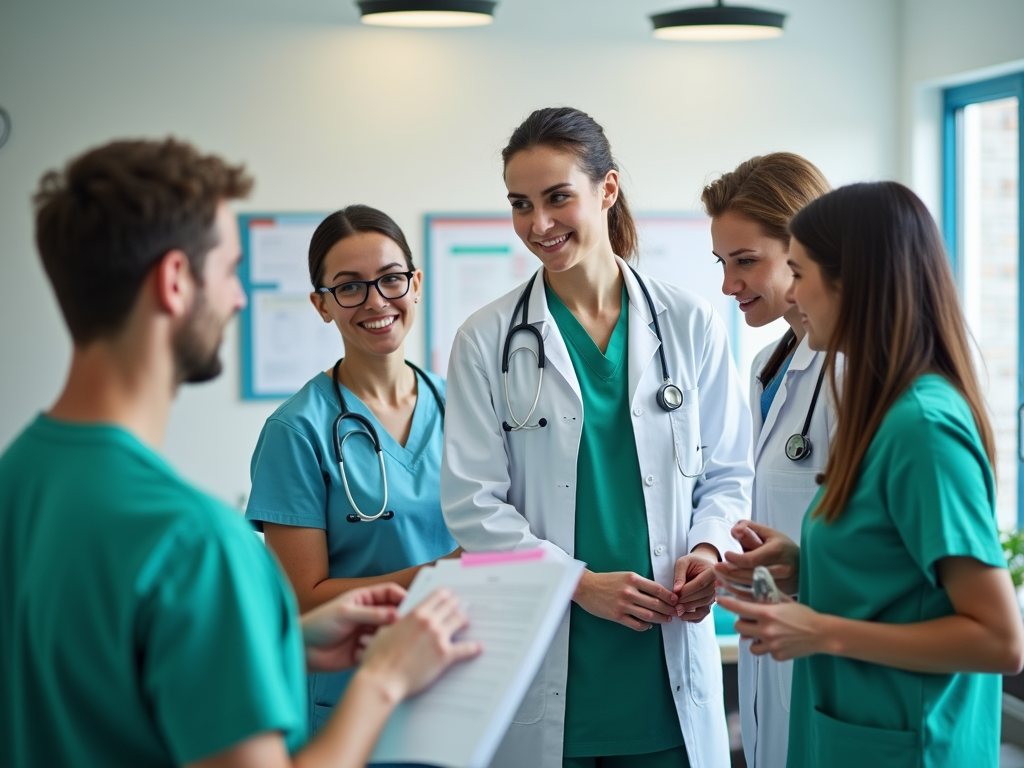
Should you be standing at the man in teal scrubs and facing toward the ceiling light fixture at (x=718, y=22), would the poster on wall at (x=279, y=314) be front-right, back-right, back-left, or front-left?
front-left

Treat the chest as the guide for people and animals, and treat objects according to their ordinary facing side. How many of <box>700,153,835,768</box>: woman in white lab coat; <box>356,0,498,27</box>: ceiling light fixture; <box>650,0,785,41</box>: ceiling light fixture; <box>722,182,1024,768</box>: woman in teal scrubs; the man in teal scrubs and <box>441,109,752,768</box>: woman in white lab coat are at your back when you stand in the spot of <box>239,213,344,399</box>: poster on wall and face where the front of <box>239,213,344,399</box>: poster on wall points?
0

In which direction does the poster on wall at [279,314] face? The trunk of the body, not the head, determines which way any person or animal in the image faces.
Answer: toward the camera

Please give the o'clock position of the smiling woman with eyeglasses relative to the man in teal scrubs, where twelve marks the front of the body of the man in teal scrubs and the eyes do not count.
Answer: The smiling woman with eyeglasses is roughly at 11 o'clock from the man in teal scrubs.

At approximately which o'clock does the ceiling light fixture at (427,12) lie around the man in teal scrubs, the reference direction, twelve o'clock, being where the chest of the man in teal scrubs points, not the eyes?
The ceiling light fixture is roughly at 11 o'clock from the man in teal scrubs.

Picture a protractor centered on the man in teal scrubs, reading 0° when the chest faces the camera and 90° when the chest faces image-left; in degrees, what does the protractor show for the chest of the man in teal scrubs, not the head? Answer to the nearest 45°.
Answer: approximately 225°

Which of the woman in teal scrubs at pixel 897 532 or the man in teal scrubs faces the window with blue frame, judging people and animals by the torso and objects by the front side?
the man in teal scrubs

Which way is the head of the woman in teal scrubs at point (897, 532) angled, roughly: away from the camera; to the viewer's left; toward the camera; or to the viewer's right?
to the viewer's left

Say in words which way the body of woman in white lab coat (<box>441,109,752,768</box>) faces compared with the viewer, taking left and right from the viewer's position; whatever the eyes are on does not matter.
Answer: facing the viewer

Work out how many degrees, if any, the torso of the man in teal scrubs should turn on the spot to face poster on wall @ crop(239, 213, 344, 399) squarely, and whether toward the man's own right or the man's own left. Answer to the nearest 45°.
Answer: approximately 45° to the man's own left

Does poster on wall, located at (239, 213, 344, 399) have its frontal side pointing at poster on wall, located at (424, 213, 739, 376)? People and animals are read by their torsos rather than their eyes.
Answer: no

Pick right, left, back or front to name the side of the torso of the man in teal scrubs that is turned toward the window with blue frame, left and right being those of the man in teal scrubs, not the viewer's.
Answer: front

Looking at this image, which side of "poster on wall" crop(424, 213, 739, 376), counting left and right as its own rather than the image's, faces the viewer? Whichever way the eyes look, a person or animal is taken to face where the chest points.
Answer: front

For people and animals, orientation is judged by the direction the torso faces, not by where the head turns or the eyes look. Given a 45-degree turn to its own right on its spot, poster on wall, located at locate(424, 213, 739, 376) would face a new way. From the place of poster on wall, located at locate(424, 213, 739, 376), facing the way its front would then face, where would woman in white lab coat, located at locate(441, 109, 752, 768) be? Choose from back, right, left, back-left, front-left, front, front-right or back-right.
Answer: front-left

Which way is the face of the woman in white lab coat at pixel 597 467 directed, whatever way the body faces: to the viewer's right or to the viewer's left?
to the viewer's left

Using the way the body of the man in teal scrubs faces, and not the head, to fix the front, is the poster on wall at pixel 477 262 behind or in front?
in front

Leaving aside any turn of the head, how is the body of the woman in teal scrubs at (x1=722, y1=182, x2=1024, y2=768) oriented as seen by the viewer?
to the viewer's left

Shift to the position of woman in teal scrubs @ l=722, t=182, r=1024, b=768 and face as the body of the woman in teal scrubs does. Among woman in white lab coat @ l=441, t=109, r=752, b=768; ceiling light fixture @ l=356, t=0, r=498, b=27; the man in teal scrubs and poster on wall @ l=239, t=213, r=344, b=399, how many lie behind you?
0
